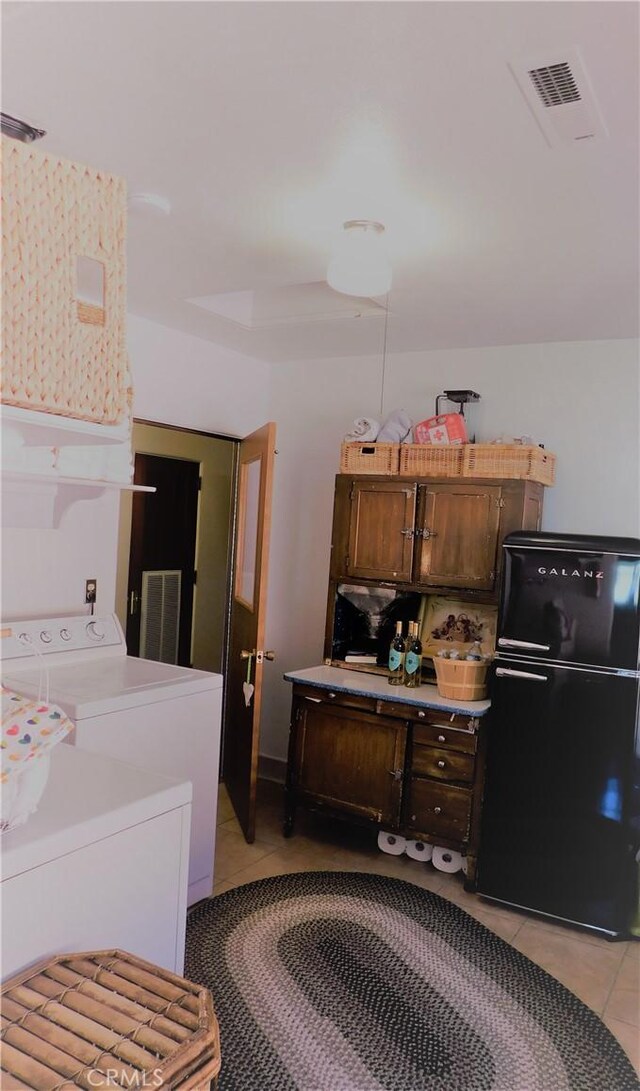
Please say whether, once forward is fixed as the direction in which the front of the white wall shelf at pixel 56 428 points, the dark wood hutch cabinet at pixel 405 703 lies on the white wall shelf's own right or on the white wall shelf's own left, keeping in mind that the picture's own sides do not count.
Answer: on the white wall shelf's own left

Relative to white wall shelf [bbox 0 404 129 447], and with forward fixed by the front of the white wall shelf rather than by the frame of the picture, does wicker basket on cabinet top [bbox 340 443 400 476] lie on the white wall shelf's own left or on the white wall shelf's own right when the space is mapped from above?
on the white wall shelf's own left

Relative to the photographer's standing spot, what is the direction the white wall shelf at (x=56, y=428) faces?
facing the viewer and to the right of the viewer

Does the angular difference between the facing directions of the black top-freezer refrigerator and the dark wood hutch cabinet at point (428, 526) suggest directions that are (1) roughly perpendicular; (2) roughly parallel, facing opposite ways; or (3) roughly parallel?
roughly parallel

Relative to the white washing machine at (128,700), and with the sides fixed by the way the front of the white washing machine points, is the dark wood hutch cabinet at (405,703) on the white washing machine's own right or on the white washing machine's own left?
on the white washing machine's own left

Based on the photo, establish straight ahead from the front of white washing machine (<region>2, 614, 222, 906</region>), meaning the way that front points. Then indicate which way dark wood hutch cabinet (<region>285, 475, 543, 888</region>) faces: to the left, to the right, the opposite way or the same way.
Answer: to the right

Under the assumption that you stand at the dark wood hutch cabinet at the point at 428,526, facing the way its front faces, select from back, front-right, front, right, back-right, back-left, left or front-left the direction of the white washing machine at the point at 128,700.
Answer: front

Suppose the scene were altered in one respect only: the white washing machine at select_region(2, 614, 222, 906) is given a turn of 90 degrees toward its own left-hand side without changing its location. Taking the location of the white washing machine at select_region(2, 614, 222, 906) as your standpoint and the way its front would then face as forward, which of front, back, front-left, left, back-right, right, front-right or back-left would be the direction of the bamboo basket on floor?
back-right

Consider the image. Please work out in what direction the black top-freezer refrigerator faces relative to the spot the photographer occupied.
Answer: facing the viewer and to the left of the viewer

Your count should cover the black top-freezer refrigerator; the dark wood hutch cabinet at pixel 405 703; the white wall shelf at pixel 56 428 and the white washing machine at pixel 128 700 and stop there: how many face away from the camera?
0

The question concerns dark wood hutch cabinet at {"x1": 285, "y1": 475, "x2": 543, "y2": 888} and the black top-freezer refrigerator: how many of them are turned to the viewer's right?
0

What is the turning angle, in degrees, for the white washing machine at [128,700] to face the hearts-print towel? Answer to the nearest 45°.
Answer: approximately 45° to its right
